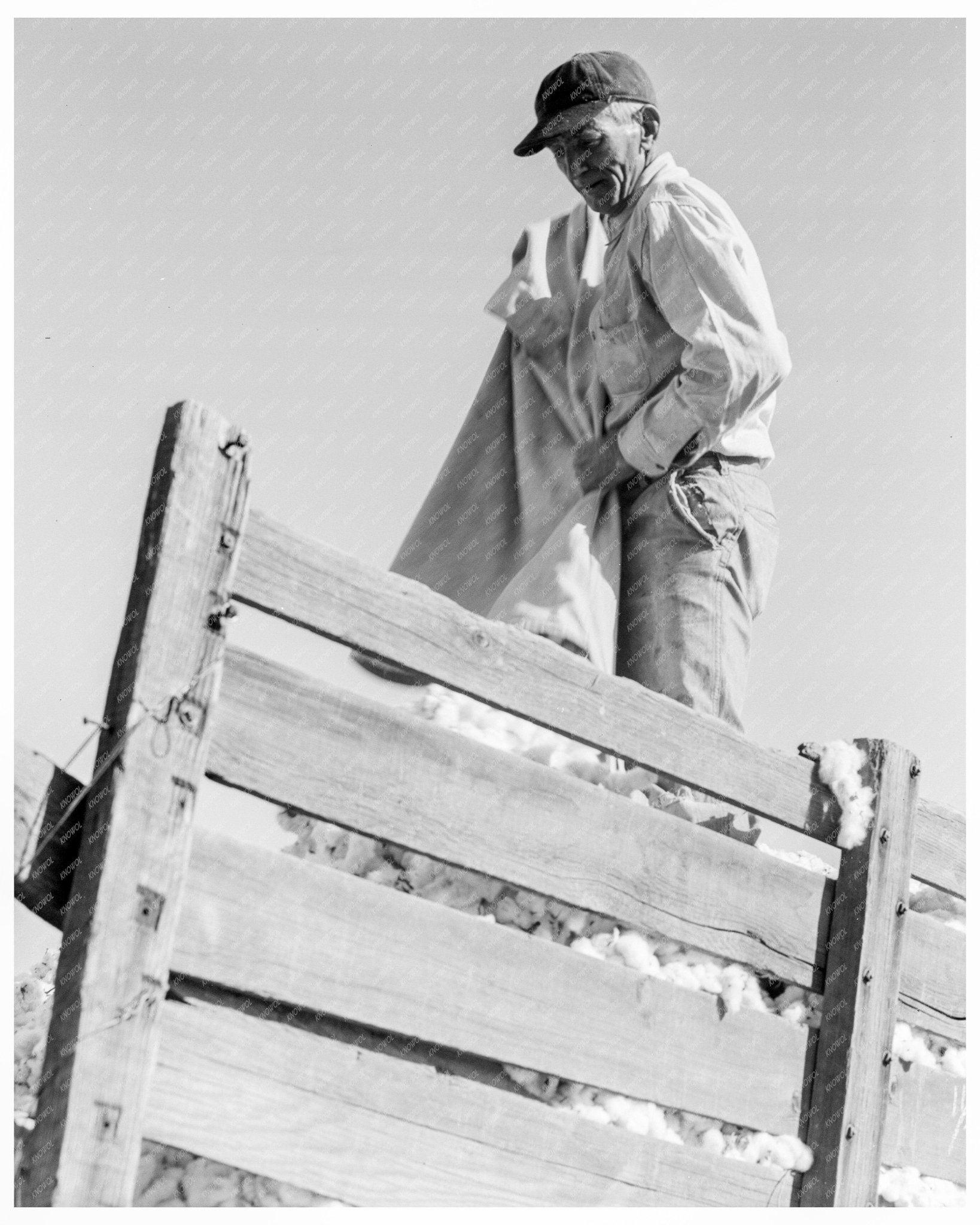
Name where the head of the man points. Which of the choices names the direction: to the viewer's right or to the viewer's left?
to the viewer's left

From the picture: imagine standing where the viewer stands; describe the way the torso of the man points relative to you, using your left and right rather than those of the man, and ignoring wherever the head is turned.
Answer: facing the viewer and to the left of the viewer
